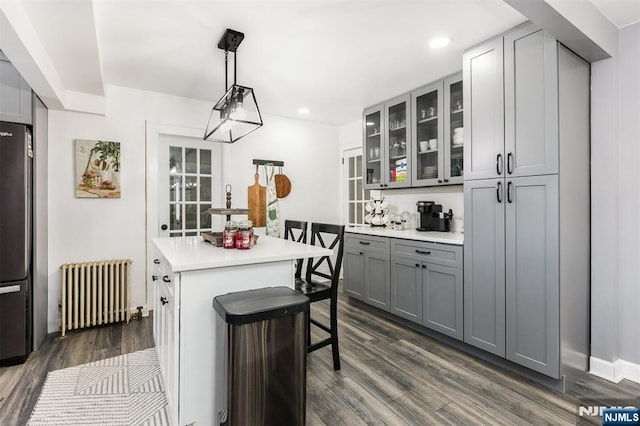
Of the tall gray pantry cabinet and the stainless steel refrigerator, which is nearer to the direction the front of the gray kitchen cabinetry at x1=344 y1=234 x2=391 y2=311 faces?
the stainless steel refrigerator

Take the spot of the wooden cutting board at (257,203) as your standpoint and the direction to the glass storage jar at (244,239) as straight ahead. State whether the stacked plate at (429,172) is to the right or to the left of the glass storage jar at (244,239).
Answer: left

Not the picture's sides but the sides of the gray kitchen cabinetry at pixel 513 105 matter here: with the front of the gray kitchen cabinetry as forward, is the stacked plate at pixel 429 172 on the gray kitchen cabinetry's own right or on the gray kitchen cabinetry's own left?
on the gray kitchen cabinetry's own right

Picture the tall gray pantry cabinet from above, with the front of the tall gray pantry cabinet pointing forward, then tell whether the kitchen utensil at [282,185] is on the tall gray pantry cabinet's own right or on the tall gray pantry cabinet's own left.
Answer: on the tall gray pantry cabinet's own right

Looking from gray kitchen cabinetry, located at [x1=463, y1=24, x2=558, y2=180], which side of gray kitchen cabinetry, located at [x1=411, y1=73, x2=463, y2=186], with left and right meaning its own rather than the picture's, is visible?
left

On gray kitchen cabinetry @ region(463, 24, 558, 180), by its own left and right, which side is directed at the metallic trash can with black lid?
front

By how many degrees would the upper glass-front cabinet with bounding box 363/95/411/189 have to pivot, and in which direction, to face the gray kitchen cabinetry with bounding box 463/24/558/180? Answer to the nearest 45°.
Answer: approximately 90° to its left

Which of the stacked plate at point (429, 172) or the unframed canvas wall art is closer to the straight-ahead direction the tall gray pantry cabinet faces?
the unframed canvas wall art

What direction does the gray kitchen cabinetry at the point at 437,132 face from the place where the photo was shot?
facing the viewer and to the left of the viewer

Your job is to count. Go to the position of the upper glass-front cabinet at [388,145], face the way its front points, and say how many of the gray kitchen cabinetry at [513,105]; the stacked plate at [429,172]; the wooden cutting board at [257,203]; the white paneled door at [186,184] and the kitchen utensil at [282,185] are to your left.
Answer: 2

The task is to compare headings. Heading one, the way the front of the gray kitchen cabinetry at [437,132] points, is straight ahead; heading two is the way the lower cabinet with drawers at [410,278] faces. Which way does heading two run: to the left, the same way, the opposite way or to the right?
the same way

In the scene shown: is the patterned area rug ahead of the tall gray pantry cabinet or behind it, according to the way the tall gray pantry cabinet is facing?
ahead

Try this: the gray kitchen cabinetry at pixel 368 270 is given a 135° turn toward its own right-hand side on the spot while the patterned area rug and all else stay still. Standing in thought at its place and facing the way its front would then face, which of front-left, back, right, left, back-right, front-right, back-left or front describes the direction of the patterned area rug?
back-left

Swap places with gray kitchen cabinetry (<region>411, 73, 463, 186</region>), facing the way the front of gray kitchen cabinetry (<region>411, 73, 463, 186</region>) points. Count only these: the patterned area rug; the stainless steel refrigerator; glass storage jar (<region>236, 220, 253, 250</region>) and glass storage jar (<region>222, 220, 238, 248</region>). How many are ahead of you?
4

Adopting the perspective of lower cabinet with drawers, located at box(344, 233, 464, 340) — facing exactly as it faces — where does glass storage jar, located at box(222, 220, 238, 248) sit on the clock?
The glass storage jar is roughly at 12 o'clock from the lower cabinet with drawers.

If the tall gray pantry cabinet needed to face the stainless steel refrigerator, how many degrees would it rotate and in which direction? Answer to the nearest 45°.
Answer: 0° — it already faces it
